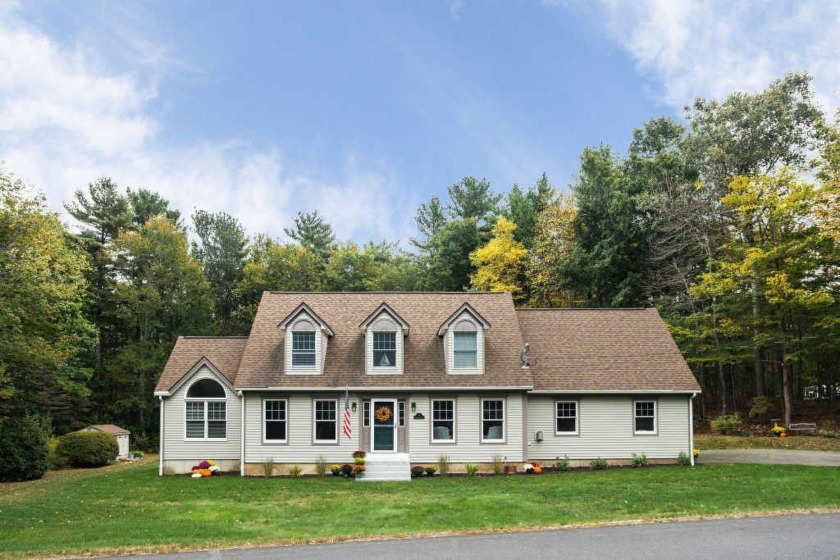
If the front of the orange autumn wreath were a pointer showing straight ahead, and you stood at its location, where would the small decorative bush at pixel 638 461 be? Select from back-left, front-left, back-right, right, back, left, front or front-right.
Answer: left

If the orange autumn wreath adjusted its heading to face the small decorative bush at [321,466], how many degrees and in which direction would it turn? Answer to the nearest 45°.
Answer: approximately 90° to its right

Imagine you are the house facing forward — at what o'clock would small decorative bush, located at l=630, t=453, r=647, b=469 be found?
The small decorative bush is roughly at 9 o'clock from the house.

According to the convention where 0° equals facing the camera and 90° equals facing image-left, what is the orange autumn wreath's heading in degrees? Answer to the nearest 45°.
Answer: approximately 0°

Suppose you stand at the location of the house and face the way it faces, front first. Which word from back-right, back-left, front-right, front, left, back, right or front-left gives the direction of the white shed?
back-right

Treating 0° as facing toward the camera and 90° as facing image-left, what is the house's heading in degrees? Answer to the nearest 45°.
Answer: approximately 0°

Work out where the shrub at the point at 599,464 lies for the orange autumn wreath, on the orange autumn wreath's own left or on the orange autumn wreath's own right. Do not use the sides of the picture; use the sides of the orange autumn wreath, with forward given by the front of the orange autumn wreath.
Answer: on the orange autumn wreath's own left

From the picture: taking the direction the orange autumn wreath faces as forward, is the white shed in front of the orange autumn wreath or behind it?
behind
